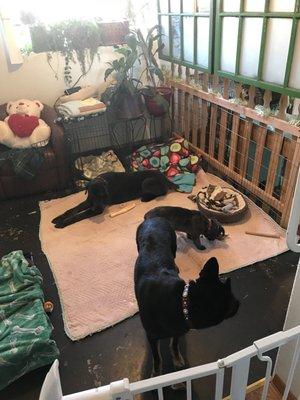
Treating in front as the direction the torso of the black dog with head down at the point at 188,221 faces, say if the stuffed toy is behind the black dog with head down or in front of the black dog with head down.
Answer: behind

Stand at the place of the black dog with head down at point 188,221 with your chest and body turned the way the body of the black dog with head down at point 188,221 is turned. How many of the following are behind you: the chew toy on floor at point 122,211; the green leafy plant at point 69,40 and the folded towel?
3

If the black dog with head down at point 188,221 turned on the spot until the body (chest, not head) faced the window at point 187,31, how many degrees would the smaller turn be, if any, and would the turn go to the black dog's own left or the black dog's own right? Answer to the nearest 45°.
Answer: approximately 135° to the black dog's own left

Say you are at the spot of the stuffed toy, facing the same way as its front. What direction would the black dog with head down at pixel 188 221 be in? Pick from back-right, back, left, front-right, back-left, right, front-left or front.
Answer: front-left

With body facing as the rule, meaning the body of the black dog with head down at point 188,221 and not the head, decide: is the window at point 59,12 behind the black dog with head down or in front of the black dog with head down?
behind

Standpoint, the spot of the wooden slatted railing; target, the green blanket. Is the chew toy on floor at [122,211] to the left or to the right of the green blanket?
right

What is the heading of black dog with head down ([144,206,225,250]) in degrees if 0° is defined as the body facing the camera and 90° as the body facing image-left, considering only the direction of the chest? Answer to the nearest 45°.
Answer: approximately 315°

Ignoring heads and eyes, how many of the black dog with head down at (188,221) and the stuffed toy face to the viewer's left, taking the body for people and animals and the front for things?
0

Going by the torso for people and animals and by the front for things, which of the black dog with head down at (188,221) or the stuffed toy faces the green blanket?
the stuffed toy

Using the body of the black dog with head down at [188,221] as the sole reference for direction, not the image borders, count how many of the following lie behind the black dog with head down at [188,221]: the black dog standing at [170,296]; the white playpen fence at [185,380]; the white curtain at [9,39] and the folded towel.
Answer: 2

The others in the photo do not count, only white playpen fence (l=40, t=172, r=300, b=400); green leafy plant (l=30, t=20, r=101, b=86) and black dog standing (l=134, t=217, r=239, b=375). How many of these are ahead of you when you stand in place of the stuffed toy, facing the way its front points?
2

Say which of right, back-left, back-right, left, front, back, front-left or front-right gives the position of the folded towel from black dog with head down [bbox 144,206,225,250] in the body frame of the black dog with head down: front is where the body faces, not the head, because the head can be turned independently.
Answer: back

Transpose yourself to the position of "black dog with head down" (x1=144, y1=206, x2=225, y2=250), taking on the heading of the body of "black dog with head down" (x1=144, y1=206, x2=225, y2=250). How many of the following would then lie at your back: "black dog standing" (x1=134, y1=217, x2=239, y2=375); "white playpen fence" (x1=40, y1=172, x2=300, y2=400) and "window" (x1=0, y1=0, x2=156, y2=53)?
1

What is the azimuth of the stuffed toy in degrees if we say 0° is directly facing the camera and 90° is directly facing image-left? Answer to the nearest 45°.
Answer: approximately 0°
